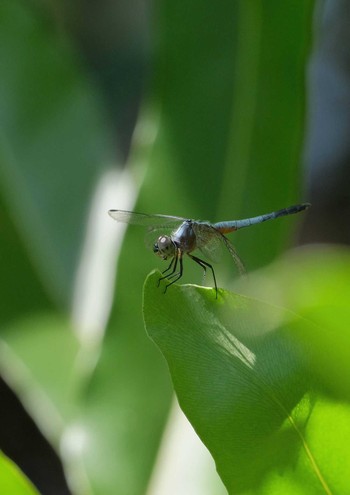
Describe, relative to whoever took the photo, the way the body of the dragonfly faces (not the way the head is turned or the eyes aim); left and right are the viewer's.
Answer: facing the viewer and to the left of the viewer
